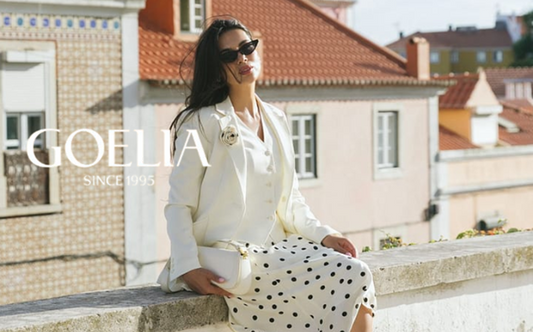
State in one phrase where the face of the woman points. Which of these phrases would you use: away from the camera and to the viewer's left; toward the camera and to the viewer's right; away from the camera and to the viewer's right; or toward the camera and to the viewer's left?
toward the camera and to the viewer's right

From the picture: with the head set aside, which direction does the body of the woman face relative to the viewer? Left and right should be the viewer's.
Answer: facing the viewer and to the right of the viewer

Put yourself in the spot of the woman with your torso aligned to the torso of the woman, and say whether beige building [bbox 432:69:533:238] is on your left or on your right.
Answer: on your left
